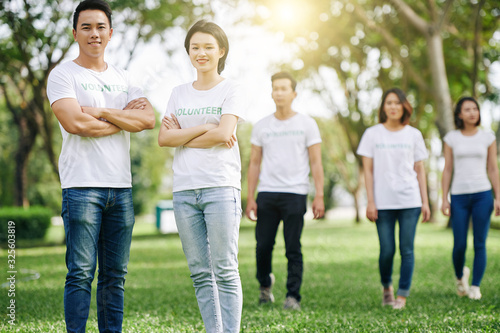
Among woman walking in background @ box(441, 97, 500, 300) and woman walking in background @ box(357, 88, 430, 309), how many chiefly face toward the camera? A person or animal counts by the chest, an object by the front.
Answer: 2

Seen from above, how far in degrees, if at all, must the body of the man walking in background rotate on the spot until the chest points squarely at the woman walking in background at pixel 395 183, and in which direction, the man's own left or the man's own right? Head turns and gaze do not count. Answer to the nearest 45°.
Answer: approximately 90° to the man's own left

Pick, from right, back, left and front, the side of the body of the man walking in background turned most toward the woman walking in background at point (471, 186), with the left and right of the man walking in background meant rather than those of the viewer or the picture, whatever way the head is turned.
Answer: left

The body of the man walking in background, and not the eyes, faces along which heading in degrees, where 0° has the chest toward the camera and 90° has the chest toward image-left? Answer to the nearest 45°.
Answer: approximately 0°

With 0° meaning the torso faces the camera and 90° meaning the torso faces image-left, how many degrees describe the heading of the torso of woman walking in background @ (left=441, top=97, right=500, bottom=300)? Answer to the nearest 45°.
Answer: approximately 0°

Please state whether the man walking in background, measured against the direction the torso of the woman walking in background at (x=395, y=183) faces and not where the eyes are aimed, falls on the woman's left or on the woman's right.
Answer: on the woman's right
